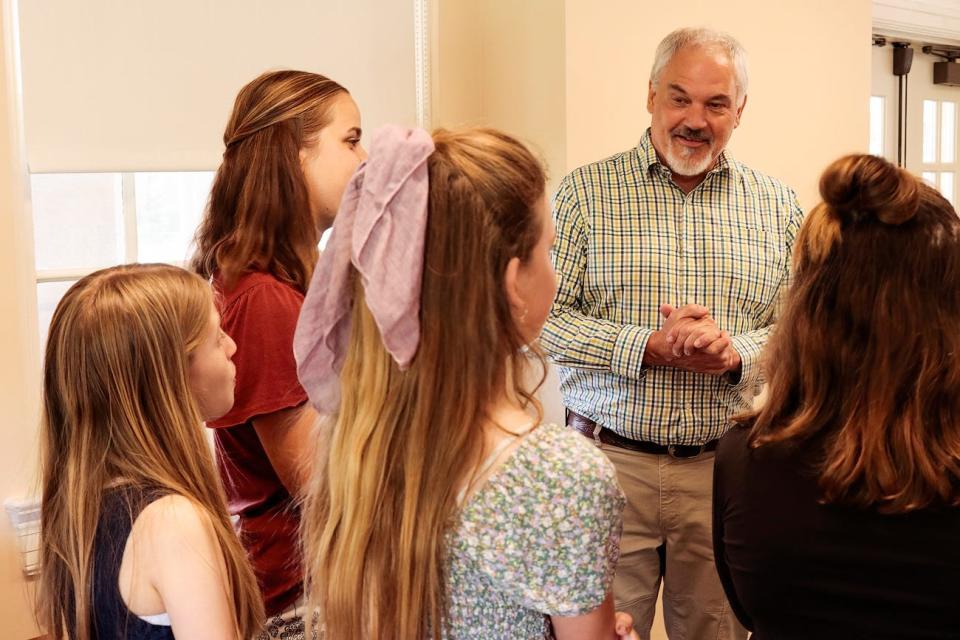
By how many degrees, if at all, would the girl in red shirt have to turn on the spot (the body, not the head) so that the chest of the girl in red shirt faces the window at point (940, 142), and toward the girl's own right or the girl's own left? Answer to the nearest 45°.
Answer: approximately 45° to the girl's own left

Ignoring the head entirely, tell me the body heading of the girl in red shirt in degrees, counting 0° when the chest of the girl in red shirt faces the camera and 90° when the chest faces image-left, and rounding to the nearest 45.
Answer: approximately 270°

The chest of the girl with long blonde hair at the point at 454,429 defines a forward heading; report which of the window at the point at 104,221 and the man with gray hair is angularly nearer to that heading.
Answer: the man with gray hair

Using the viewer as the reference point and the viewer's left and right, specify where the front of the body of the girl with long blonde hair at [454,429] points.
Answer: facing away from the viewer and to the right of the viewer

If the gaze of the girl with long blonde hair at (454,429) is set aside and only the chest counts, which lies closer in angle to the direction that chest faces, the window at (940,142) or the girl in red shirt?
the window

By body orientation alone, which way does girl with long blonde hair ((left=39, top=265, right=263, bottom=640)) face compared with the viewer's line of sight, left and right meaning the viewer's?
facing away from the viewer and to the right of the viewer

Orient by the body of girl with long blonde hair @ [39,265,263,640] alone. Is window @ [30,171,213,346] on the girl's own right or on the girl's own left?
on the girl's own left
